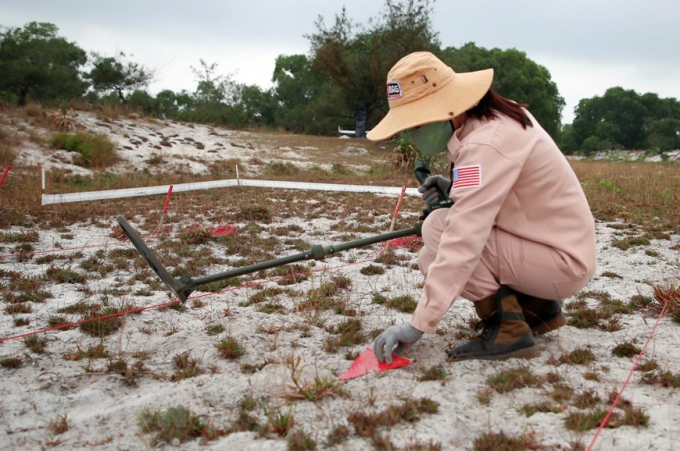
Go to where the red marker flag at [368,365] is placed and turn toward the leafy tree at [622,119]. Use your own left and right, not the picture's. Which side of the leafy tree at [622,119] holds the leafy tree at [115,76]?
left

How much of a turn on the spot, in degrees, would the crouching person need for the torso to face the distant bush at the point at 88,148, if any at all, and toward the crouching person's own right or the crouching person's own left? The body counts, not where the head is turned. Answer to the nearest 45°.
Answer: approximately 45° to the crouching person's own right

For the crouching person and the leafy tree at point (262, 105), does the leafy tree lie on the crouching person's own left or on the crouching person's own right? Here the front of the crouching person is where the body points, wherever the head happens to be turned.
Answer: on the crouching person's own right

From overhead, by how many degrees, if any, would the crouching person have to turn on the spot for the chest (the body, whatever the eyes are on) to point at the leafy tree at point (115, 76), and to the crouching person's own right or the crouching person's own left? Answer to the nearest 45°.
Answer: approximately 45° to the crouching person's own right

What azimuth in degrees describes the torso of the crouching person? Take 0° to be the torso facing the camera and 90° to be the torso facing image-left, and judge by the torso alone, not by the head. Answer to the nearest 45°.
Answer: approximately 90°

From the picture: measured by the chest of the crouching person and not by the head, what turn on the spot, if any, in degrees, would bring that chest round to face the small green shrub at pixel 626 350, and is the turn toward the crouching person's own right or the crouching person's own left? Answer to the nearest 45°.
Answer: approximately 135° to the crouching person's own right

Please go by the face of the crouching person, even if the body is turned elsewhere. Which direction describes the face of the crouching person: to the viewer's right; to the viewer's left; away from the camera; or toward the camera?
to the viewer's left

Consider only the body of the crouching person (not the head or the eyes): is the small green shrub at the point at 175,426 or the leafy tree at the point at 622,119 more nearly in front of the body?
the small green shrub

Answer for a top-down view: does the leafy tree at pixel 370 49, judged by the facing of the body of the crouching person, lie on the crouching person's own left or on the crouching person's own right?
on the crouching person's own right

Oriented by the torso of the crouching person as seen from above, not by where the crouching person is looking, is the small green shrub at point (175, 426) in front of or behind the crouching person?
in front

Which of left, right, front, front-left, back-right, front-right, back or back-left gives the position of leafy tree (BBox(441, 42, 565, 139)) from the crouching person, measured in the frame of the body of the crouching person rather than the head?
right

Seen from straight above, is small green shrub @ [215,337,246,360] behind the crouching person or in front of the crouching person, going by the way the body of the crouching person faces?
in front

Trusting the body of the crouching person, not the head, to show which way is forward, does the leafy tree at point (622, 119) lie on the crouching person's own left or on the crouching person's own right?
on the crouching person's own right
